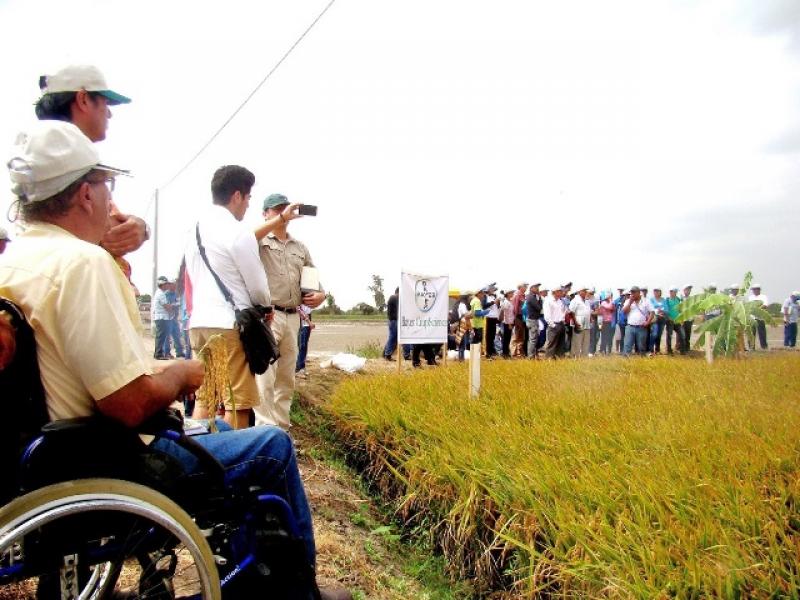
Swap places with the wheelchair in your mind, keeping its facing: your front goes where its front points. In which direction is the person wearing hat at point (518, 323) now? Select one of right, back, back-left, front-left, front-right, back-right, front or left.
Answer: front-left

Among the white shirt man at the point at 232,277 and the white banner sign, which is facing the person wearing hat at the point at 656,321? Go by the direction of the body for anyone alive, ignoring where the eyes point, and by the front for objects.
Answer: the white shirt man

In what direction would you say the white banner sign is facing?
toward the camera

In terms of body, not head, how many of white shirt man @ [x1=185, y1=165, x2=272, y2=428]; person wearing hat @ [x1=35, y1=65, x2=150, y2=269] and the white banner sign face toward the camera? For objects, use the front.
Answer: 1

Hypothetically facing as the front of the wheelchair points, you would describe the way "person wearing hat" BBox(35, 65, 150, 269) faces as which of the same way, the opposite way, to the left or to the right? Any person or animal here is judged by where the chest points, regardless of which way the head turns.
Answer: the same way

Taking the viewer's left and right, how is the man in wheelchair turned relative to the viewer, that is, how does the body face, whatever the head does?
facing to the right of the viewer

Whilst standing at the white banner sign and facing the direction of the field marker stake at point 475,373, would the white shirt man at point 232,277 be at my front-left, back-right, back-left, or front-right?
front-right

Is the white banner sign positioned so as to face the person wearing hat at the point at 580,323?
no

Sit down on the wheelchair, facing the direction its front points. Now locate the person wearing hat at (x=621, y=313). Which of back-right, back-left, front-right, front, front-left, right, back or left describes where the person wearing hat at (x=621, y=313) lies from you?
front-left

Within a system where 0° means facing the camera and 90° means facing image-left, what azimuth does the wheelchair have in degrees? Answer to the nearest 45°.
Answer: approximately 270°

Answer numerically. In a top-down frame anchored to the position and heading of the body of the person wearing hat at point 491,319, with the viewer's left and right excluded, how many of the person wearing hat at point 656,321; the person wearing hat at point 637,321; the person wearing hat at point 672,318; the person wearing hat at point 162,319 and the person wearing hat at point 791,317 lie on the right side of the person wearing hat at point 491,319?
1

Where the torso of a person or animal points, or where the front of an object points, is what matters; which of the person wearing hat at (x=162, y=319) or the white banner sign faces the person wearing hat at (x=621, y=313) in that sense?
the person wearing hat at (x=162, y=319)

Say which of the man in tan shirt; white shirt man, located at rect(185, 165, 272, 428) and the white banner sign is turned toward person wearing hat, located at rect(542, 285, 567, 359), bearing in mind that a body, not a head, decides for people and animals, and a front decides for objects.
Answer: the white shirt man

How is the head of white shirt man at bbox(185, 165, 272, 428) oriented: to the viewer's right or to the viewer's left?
to the viewer's right
